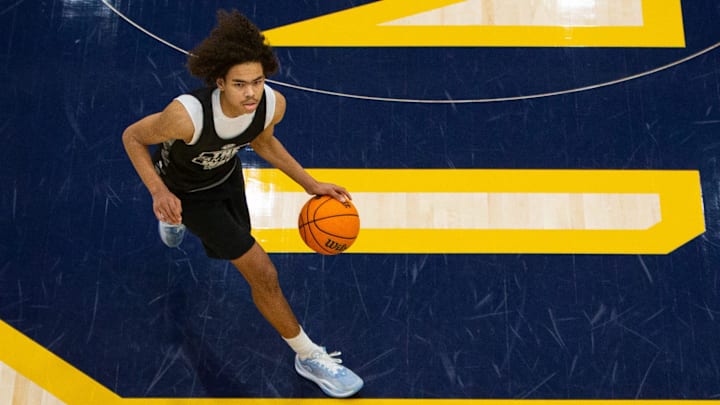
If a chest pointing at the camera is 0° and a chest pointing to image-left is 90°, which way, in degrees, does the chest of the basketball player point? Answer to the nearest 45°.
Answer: approximately 315°
